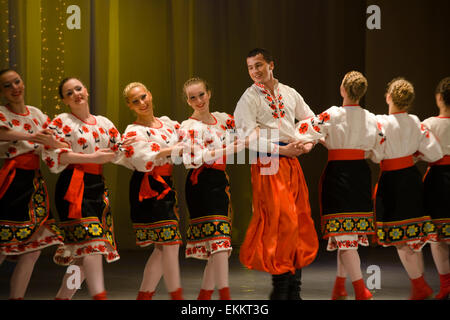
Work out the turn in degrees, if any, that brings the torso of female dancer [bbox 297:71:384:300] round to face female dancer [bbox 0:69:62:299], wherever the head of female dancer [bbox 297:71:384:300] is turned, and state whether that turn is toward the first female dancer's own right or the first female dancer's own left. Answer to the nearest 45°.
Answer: approximately 90° to the first female dancer's own left

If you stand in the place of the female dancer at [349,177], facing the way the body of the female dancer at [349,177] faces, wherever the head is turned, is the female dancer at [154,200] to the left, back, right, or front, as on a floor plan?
left

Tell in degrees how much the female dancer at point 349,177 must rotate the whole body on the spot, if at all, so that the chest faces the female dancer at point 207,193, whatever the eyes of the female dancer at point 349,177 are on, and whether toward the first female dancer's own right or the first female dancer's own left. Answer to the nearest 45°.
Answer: approximately 90° to the first female dancer's own left

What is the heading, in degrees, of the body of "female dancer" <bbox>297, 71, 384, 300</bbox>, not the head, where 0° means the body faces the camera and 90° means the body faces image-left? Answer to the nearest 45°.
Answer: approximately 180°
